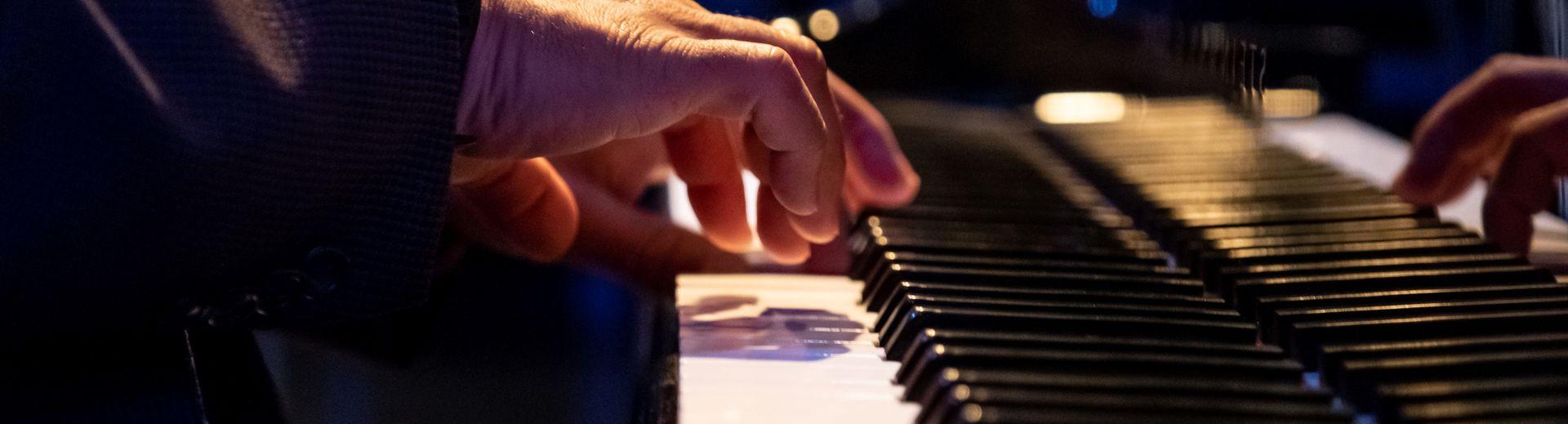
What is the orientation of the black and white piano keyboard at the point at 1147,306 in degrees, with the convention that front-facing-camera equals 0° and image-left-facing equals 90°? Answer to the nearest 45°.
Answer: approximately 90°
